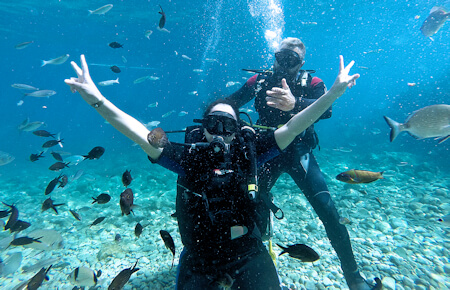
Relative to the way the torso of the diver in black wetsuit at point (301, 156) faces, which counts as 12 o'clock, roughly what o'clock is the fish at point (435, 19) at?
The fish is roughly at 8 o'clock from the diver in black wetsuit.

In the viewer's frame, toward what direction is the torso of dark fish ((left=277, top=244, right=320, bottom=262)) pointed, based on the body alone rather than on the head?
to the viewer's right

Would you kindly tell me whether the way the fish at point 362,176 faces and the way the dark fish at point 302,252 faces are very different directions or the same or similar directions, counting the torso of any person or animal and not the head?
very different directions

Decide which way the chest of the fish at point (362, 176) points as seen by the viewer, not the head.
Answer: to the viewer's left

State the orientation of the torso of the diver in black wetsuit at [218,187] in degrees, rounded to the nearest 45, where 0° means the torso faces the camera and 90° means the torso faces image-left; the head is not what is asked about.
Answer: approximately 0°

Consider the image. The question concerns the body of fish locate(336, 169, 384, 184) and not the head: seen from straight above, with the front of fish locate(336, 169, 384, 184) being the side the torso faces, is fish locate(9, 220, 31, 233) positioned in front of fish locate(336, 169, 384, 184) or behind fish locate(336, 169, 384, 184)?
in front

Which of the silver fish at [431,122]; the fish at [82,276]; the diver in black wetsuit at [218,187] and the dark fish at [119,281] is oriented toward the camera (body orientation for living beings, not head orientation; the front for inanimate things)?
the diver in black wetsuit
